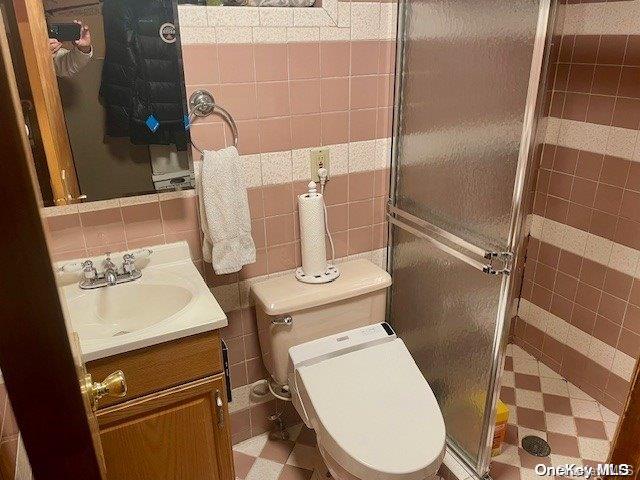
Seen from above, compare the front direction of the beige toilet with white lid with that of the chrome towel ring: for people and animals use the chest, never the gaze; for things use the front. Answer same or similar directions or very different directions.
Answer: same or similar directions

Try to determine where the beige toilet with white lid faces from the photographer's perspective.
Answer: facing the viewer and to the right of the viewer

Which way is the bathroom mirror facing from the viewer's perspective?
toward the camera

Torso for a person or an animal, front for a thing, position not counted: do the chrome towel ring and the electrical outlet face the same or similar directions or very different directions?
same or similar directions

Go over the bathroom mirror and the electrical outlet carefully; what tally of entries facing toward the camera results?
2

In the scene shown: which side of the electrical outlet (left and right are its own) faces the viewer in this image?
front

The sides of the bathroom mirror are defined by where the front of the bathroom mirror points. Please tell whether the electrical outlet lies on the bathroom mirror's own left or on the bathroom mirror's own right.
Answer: on the bathroom mirror's own left

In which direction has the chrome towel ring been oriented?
toward the camera

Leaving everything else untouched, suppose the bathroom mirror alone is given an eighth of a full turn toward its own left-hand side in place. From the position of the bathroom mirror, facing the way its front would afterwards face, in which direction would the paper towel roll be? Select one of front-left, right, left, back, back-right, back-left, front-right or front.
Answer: front-left

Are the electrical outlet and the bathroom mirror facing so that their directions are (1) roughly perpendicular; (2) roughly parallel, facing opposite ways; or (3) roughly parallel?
roughly parallel

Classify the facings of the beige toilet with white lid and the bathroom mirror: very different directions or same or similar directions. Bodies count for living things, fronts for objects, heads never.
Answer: same or similar directions

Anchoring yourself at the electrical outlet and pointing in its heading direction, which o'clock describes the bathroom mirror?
The bathroom mirror is roughly at 2 o'clock from the electrical outlet.
